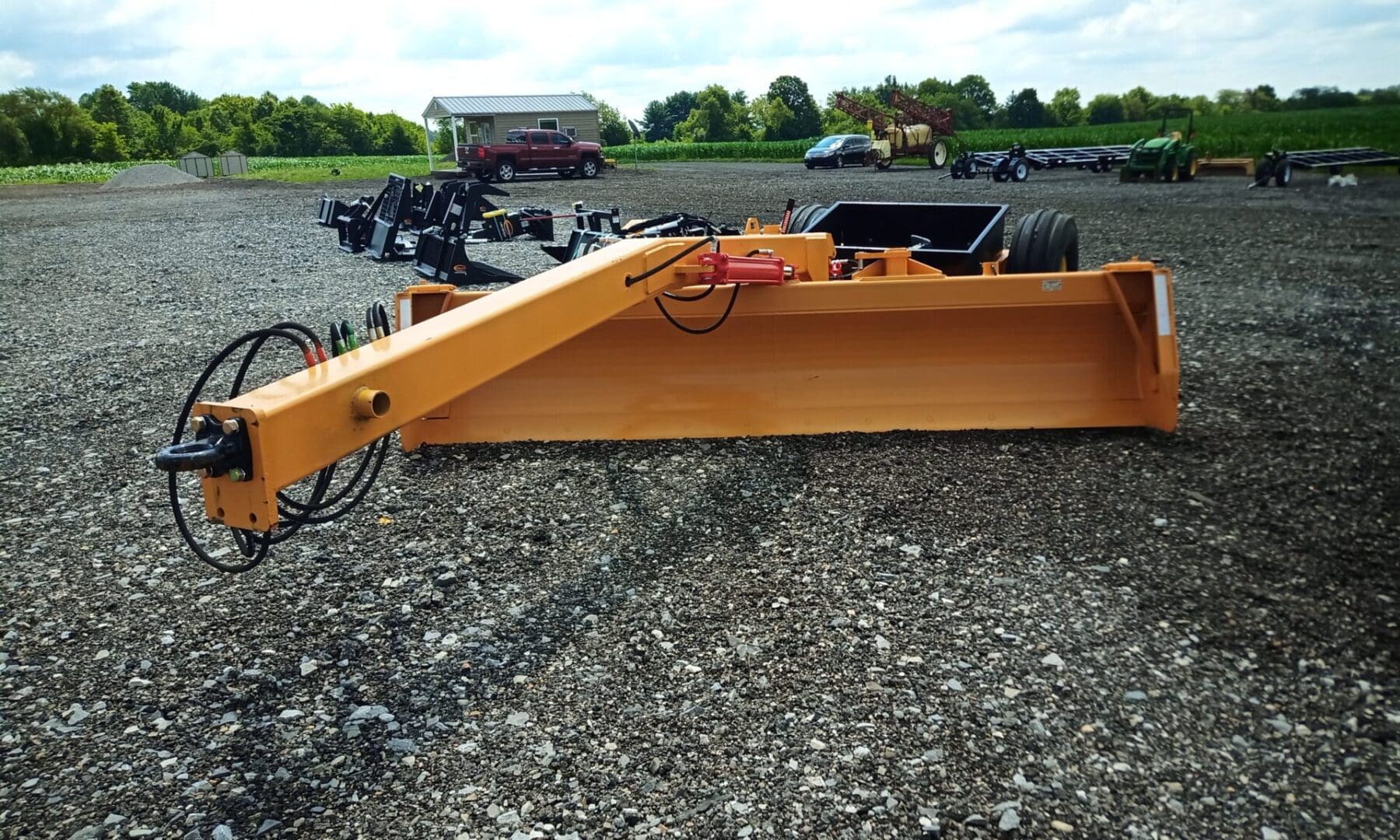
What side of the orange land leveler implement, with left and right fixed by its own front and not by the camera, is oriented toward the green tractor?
back

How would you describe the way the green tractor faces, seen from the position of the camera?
facing the viewer and to the left of the viewer

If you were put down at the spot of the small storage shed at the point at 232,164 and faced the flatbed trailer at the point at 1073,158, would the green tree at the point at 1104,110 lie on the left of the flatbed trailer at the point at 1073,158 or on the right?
left

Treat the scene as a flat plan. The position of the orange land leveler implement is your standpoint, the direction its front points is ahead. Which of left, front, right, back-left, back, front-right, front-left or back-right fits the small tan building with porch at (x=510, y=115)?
back-right

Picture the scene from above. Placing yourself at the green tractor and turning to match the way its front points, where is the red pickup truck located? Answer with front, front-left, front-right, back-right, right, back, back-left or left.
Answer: front-right

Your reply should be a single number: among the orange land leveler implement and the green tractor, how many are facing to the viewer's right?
0

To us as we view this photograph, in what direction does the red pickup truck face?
facing away from the viewer and to the right of the viewer

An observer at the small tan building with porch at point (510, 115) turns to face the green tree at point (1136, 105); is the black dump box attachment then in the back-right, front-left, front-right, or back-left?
back-right

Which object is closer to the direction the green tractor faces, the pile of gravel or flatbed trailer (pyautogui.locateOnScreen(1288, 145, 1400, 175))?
the pile of gravel
